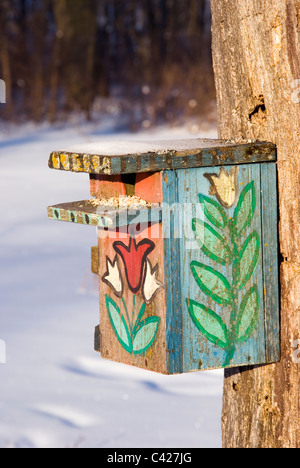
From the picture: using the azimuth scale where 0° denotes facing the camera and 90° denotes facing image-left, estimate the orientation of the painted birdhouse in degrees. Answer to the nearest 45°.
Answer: approximately 45°
